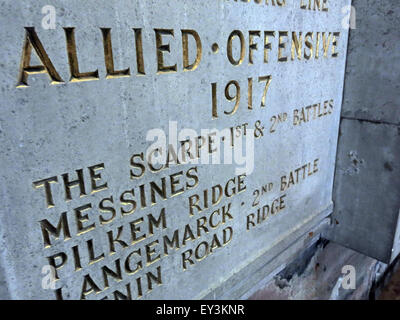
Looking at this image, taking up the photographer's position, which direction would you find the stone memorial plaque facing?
facing the viewer and to the right of the viewer
